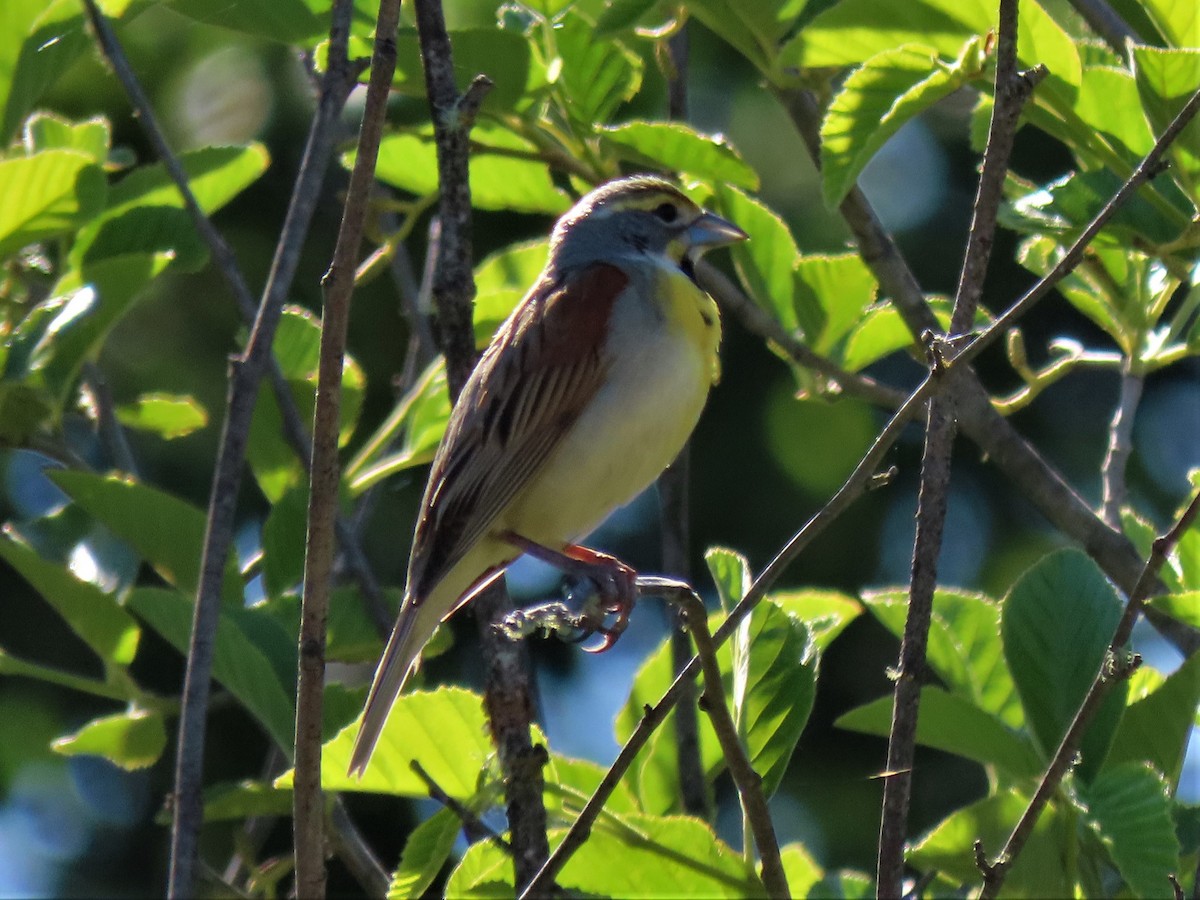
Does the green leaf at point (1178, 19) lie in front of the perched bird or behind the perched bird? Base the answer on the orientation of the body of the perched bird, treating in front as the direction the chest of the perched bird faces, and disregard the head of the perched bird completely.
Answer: in front

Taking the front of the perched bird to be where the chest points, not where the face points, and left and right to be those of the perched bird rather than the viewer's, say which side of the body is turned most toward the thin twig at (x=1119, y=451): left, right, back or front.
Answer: front

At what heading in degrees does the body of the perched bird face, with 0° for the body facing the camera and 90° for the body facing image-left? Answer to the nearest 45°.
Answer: approximately 270°

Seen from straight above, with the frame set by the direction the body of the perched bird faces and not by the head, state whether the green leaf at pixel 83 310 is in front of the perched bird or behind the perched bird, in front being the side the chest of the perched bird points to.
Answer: behind

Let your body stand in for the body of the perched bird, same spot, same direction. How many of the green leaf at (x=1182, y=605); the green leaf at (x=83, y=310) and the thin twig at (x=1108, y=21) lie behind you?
1

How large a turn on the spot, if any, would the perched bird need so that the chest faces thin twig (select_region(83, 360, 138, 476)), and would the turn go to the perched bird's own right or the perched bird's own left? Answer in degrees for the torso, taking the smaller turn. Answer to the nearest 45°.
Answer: approximately 180°

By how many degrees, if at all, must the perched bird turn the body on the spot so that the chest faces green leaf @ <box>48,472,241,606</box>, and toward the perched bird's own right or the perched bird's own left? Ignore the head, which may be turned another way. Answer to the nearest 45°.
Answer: approximately 180°

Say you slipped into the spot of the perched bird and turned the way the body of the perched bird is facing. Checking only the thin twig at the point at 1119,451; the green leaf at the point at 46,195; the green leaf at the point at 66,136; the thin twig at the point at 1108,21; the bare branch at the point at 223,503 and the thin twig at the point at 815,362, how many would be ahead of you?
3

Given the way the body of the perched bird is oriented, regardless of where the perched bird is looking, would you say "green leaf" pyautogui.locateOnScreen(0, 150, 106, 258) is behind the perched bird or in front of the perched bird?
behind
